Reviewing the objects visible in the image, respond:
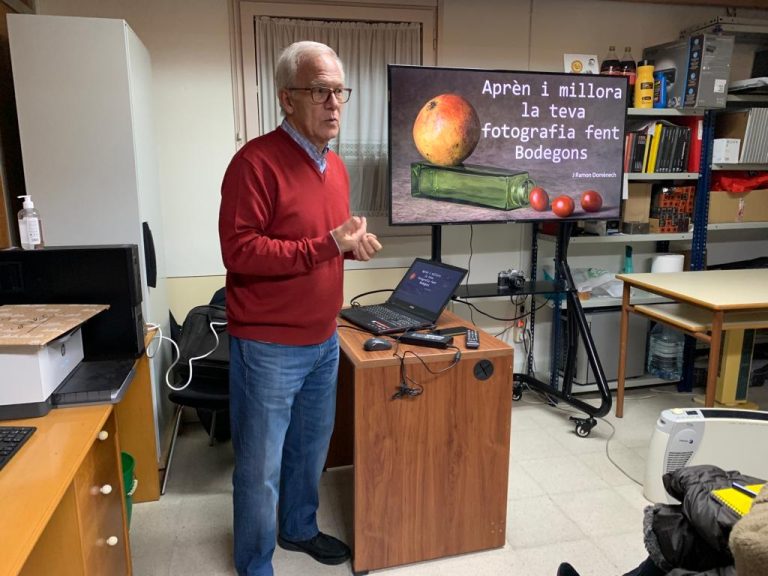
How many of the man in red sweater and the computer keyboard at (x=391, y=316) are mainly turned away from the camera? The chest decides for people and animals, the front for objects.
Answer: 0

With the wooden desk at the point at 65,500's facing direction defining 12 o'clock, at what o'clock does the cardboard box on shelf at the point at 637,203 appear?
The cardboard box on shelf is roughly at 10 o'clock from the wooden desk.

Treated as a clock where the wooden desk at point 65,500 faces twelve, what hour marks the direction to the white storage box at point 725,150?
The white storage box is roughly at 10 o'clock from the wooden desk.

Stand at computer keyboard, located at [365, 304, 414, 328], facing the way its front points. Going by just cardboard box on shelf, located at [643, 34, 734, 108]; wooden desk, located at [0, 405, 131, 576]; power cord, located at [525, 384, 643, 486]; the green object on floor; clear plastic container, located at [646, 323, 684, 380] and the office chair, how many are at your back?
3

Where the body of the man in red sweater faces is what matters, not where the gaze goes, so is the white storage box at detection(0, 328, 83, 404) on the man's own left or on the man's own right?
on the man's own right

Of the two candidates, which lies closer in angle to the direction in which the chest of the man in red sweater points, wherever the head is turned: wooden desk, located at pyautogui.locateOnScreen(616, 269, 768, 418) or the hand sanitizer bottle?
the wooden desk

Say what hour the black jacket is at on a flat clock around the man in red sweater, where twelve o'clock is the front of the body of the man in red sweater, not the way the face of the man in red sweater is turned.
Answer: The black jacket is roughly at 12 o'clock from the man in red sweater.

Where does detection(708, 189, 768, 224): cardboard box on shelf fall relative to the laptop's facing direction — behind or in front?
behind

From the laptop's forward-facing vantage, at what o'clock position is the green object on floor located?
The green object on floor is roughly at 1 o'clock from the laptop.

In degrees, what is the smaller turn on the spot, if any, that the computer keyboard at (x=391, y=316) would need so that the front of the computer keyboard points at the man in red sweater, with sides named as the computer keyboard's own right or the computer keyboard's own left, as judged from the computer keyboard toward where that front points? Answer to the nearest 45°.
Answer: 0° — it already faces them

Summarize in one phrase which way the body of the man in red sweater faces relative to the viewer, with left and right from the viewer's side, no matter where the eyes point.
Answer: facing the viewer and to the right of the viewer

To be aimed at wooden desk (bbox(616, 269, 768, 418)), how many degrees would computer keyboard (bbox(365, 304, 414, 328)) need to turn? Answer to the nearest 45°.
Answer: approximately 135° to its left

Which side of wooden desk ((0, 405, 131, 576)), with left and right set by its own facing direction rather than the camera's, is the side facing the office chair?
left

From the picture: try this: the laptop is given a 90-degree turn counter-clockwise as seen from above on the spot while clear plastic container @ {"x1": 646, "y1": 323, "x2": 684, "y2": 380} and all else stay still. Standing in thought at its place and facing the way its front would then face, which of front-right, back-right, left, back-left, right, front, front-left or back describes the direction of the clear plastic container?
left

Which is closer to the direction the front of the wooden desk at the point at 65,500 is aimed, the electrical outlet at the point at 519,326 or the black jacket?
the black jacket

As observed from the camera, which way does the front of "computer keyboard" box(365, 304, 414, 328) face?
facing the viewer and to the left of the viewer

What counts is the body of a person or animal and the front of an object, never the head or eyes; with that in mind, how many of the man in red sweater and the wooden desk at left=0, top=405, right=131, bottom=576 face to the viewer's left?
0
